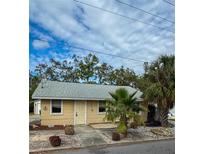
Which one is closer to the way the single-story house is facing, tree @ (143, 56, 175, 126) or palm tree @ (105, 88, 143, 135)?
the palm tree

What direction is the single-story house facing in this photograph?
toward the camera

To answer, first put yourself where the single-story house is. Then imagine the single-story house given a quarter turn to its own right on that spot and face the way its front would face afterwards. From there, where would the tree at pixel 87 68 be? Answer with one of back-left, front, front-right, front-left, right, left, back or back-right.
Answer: right

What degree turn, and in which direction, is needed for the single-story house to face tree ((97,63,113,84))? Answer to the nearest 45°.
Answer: approximately 180°

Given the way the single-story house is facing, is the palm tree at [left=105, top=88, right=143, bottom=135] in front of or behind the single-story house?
in front

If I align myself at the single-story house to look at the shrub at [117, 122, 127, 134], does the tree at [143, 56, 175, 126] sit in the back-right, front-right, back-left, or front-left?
front-left

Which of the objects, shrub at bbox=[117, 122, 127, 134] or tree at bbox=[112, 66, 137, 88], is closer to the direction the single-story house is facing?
the shrub

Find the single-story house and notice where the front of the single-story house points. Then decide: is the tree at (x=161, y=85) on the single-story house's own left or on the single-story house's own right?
on the single-story house's own left
